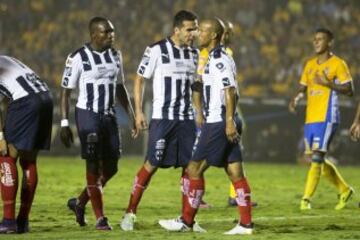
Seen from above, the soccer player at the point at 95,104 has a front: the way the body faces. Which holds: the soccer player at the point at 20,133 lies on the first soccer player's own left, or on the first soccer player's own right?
on the first soccer player's own right

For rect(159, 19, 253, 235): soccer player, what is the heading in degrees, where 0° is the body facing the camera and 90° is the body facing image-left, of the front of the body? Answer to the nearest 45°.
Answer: approximately 90°

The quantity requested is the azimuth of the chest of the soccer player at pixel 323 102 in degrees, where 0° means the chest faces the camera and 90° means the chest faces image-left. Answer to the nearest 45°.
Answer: approximately 45°

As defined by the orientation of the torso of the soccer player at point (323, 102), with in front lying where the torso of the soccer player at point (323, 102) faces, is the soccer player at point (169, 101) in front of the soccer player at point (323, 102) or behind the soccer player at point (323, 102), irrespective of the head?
in front

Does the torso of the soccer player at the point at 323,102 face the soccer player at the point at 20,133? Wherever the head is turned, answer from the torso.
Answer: yes

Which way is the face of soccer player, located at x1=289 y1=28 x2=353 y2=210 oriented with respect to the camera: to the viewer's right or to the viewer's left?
to the viewer's left

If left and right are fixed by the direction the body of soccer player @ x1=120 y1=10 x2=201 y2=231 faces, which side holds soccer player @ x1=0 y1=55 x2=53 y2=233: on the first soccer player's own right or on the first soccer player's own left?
on the first soccer player's own right

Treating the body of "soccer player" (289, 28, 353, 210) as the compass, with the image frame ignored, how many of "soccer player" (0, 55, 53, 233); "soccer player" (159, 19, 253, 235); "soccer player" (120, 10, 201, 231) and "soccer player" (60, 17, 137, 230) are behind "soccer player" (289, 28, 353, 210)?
0

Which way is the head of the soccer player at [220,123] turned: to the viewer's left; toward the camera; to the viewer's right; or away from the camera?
to the viewer's left
